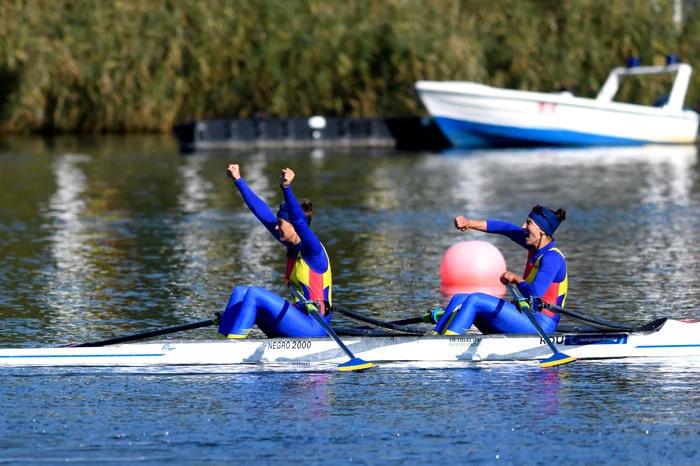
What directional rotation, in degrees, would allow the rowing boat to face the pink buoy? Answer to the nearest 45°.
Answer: approximately 90° to its left

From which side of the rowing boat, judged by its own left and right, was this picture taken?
right

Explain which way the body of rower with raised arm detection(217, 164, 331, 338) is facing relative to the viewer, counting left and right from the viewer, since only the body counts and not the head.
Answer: facing to the left of the viewer

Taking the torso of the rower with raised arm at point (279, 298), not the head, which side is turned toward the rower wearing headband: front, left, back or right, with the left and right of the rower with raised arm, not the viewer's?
back

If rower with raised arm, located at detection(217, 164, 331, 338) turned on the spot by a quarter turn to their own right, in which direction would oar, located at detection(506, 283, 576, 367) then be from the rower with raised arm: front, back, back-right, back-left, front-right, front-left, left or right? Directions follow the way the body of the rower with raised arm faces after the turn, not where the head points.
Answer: right

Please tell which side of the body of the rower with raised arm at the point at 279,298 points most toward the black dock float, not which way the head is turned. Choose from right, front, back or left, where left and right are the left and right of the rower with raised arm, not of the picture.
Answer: right

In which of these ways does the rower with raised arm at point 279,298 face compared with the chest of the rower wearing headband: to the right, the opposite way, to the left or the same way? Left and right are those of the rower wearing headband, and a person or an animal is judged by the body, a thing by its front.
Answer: the same way

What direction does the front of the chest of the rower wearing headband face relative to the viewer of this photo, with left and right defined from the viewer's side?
facing to the left of the viewer

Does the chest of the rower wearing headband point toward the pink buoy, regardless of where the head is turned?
no

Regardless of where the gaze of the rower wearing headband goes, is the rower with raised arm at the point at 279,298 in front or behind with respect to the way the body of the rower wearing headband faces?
in front
